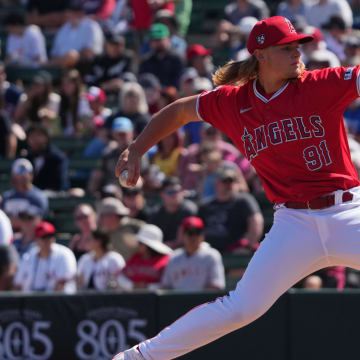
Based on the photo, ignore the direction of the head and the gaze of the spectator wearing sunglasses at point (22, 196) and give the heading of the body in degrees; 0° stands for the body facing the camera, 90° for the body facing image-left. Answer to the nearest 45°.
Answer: approximately 0°

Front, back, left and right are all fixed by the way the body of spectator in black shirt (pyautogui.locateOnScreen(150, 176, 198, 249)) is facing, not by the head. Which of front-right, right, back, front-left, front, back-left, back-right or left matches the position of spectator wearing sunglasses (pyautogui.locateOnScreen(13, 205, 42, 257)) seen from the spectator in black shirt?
right

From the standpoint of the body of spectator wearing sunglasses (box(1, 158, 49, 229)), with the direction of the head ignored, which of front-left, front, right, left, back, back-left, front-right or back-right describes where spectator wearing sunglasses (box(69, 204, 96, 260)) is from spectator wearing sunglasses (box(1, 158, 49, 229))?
front-left

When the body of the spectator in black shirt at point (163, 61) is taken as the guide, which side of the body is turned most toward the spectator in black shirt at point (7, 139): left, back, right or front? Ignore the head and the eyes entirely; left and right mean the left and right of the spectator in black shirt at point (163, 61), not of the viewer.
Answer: right

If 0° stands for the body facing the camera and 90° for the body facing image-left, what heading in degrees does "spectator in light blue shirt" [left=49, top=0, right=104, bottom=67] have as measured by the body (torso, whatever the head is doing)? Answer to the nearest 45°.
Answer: approximately 45°
